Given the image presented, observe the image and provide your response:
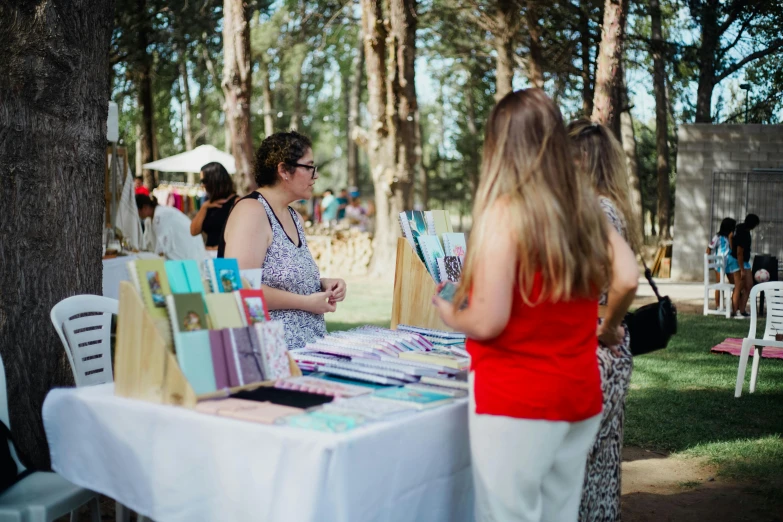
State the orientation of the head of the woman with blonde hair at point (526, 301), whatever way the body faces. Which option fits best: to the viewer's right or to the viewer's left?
to the viewer's left

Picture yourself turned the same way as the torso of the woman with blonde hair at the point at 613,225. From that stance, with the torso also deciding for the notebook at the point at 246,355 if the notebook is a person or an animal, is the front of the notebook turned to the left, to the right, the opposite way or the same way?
the opposite way

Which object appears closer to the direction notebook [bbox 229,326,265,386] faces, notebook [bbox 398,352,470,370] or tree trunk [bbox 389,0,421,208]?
the notebook

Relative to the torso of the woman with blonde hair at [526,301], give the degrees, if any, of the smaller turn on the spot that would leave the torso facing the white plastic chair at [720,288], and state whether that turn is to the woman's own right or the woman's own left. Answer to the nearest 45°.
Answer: approximately 45° to the woman's own right

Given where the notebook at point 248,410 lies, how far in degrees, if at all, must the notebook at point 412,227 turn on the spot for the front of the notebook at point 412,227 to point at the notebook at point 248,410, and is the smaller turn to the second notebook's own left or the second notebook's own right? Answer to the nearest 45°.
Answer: approximately 45° to the second notebook's own right

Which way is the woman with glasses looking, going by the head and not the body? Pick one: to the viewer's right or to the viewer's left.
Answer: to the viewer's right

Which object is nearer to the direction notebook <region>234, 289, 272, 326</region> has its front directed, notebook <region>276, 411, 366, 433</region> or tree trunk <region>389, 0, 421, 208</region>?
the notebook

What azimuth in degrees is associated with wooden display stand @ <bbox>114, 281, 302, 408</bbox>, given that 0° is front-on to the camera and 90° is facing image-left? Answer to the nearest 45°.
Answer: approximately 315°

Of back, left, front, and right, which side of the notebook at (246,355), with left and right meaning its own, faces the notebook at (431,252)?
left

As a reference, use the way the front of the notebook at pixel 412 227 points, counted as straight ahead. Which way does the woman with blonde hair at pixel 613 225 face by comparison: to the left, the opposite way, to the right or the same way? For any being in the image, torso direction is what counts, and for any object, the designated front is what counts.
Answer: the opposite way

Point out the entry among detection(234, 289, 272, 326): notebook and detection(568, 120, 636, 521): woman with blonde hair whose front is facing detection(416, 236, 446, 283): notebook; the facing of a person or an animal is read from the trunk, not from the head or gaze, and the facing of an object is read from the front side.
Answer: the woman with blonde hair

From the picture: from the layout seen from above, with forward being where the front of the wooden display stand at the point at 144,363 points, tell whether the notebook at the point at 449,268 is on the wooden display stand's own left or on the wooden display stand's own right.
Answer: on the wooden display stand's own left

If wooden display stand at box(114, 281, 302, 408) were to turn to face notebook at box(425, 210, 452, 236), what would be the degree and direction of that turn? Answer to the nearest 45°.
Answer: approximately 90° to its left

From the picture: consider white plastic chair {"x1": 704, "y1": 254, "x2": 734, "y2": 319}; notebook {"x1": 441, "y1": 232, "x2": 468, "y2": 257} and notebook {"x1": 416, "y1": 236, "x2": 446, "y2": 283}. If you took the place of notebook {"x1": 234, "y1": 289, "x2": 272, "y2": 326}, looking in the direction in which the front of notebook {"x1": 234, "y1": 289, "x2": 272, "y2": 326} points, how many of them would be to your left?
3

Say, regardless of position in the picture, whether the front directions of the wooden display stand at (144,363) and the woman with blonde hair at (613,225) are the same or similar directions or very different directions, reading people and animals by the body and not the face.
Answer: very different directions

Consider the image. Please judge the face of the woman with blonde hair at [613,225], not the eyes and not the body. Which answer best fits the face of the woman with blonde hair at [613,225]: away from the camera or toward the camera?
away from the camera
